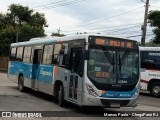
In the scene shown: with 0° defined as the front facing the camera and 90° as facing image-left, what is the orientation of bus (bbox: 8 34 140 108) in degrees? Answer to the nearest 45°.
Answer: approximately 315°

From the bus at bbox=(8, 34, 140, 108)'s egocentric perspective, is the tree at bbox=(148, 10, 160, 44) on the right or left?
on its left

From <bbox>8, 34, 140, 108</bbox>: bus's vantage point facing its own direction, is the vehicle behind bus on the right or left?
on its left
